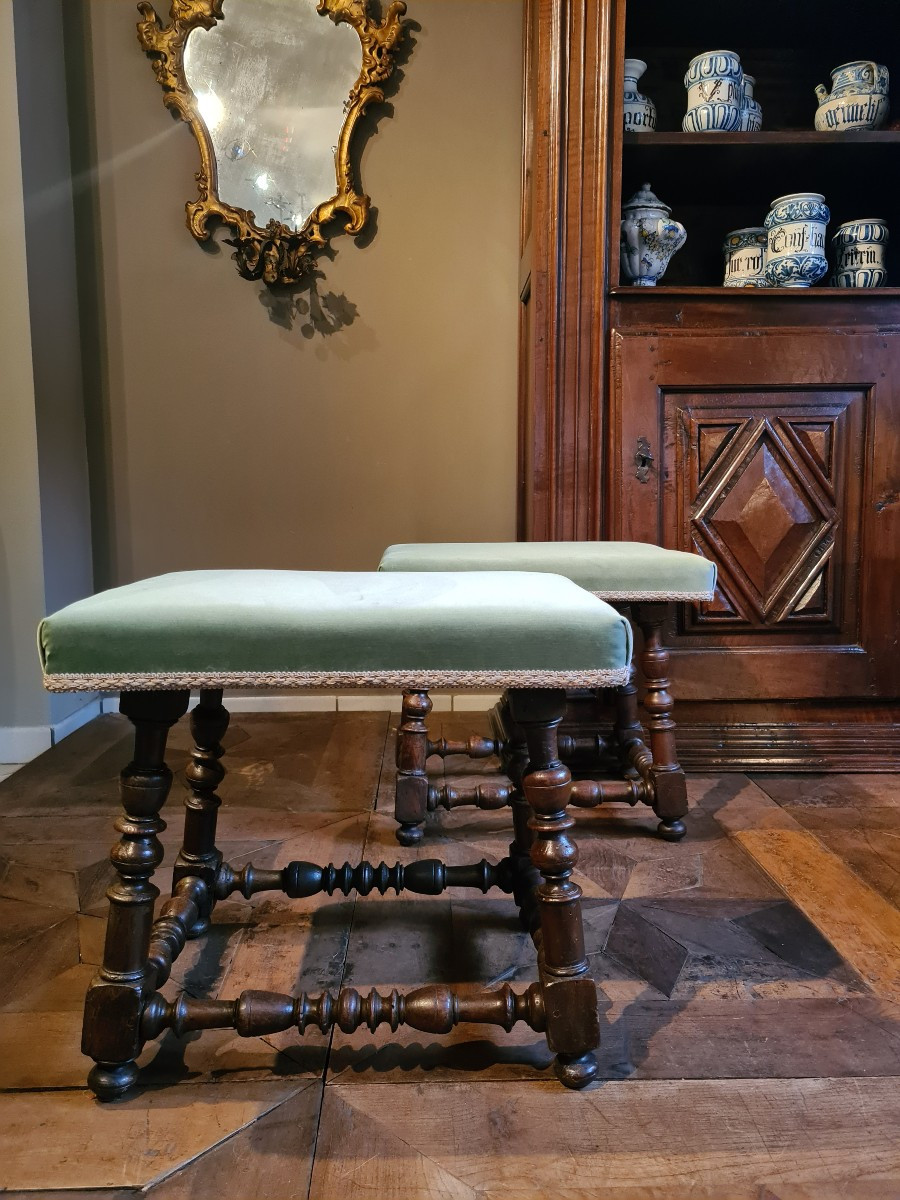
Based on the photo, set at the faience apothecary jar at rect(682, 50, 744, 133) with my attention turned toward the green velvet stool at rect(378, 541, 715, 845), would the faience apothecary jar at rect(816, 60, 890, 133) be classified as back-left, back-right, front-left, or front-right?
back-left

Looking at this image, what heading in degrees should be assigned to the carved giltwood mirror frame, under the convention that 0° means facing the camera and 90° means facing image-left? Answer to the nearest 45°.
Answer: approximately 0°

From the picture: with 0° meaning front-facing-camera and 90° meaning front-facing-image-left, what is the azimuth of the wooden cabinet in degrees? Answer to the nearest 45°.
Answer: approximately 0°

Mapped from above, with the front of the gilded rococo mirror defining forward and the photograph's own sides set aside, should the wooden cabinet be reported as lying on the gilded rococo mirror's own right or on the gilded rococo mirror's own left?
on the gilded rococo mirror's own left

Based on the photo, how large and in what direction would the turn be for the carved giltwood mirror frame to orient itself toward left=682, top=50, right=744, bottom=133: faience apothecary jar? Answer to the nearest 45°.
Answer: approximately 45° to its left

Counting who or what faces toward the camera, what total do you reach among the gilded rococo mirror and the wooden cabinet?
2

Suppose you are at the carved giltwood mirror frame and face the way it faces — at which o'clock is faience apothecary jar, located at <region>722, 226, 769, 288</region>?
The faience apothecary jar is roughly at 10 o'clock from the carved giltwood mirror frame.

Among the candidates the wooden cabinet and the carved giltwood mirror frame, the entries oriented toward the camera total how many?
2
